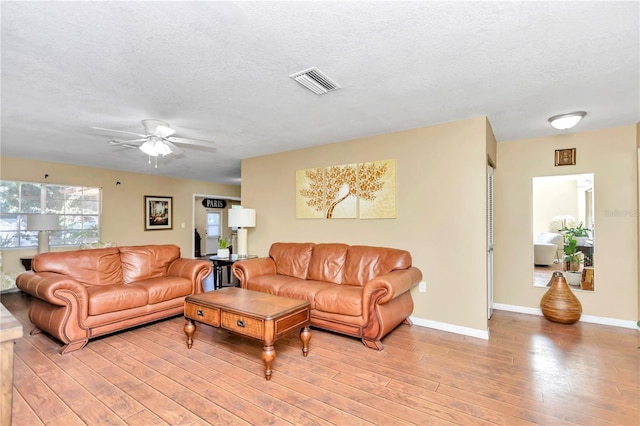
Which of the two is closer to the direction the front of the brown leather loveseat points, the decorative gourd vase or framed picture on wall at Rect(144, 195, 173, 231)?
the decorative gourd vase

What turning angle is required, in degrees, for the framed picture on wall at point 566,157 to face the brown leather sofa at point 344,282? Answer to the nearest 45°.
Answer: approximately 45° to its right

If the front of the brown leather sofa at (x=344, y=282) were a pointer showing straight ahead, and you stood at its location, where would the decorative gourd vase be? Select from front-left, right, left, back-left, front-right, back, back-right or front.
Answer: back-left

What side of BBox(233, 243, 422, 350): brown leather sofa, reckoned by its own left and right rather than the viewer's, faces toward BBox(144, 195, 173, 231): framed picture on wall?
right

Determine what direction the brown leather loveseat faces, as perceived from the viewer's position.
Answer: facing the viewer and to the right of the viewer

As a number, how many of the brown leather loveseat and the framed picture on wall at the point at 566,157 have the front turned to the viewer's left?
0

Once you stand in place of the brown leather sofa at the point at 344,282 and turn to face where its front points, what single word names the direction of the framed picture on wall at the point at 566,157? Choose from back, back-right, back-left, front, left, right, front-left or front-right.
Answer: back-left

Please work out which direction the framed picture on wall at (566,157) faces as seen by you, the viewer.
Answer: facing the viewer

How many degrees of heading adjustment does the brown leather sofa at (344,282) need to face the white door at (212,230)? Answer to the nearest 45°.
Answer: approximately 90° to its right

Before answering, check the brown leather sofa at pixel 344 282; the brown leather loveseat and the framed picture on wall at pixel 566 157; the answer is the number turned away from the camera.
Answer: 0
